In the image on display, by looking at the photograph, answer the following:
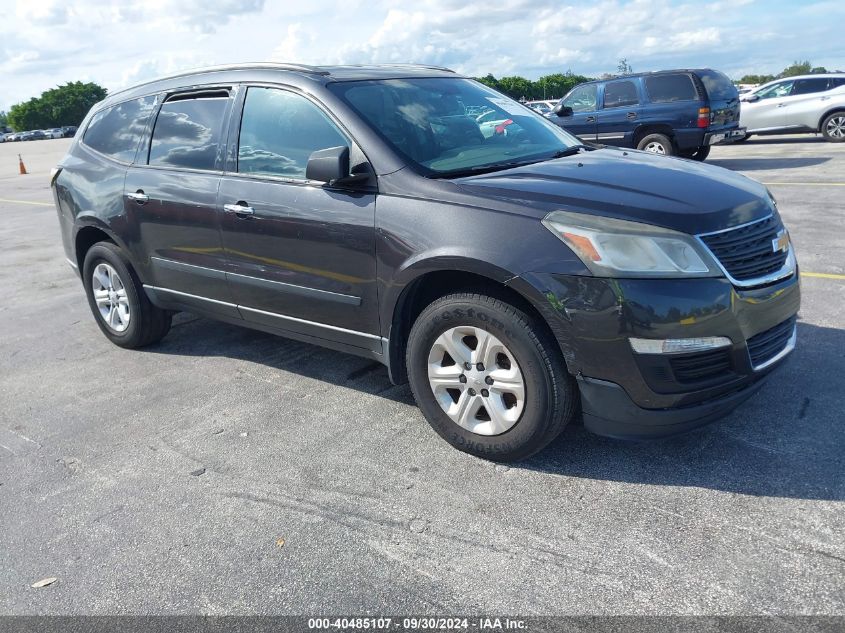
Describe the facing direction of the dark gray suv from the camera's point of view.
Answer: facing the viewer and to the right of the viewer

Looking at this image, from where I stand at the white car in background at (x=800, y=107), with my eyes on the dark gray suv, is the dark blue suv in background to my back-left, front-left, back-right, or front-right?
front-right

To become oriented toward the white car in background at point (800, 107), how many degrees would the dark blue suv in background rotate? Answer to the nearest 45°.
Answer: approximately 90° to its right

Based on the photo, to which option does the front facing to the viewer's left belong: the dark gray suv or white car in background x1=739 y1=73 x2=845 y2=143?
the white car in background

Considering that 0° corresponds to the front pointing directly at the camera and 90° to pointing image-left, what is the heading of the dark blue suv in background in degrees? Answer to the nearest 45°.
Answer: approximately 135°

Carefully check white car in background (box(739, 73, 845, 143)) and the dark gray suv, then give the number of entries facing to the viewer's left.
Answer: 1

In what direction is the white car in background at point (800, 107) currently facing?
to the viewer's left

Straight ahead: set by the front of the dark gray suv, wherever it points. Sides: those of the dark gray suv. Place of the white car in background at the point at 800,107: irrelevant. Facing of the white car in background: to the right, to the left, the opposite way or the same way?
the opposite way

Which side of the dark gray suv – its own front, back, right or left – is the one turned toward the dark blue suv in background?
left

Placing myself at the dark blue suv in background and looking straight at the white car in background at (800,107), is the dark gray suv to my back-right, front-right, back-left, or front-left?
back-right

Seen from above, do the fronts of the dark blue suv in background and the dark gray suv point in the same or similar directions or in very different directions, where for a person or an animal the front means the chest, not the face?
very different directions

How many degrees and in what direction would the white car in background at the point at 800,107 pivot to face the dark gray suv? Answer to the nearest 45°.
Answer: approximately 90° to its left
